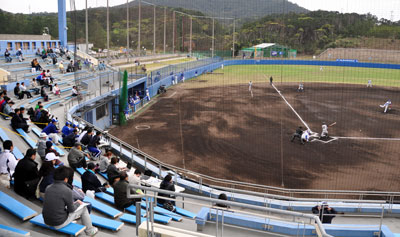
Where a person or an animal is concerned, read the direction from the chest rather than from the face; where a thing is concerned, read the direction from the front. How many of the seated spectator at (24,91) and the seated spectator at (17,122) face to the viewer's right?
2

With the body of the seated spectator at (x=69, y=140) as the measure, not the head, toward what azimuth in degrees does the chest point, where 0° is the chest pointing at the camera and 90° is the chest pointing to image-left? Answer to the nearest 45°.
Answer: approximately 225°

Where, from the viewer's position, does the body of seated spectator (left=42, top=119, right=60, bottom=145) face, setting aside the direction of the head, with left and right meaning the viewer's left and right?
facing to the right of the viewer

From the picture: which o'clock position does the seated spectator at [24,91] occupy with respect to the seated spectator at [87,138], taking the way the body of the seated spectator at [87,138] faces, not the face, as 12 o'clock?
the seated spectator at [24,91] is roughly at 10 o'clock from the seated spectator at [87,138].

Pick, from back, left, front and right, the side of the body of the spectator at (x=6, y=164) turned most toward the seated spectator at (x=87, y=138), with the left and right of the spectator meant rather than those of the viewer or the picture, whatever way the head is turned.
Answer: front

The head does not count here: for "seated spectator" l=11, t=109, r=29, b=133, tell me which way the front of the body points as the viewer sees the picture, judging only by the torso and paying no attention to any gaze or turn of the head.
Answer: to the viewer's right

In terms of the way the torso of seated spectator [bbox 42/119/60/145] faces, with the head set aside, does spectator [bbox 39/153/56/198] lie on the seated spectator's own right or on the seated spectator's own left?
on the seated spectator's own right

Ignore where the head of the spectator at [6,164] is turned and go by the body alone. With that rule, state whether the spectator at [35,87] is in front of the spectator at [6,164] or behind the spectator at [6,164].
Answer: in front

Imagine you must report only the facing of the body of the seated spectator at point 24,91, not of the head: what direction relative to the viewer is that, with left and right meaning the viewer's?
facing to the right of the viewer

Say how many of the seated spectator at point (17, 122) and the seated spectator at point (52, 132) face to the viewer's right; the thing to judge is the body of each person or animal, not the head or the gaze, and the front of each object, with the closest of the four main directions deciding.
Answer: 2

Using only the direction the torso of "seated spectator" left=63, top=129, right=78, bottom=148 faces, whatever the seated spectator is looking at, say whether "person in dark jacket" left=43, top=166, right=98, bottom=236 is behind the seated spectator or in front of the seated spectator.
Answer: behind

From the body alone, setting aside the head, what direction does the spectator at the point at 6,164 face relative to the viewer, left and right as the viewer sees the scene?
facing away from the viewer and to the right of the viewer

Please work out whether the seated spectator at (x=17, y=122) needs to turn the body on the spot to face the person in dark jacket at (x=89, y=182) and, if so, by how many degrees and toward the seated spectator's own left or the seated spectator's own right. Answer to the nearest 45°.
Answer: approximately 90° to the seated spectator's own right

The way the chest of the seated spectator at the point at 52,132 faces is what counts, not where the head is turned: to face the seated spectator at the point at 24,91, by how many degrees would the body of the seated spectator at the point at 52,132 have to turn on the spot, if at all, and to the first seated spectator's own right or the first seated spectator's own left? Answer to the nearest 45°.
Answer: approximately 90° to the first seated spectator's own left
